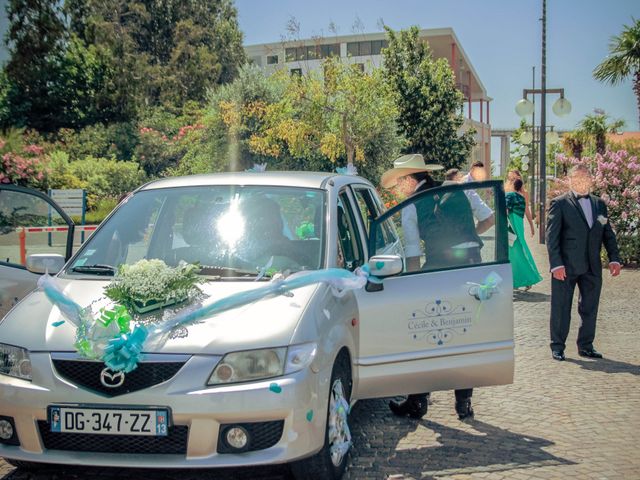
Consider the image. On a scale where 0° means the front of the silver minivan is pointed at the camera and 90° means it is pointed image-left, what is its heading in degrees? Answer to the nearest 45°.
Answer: approximately 45°

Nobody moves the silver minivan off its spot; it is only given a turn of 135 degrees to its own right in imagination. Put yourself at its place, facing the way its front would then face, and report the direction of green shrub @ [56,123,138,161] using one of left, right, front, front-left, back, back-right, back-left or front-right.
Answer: front

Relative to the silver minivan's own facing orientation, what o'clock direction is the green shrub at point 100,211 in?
The green shrub is roughly at 4 o'clock from the silver minivan.

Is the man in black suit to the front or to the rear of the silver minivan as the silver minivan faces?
to the rear

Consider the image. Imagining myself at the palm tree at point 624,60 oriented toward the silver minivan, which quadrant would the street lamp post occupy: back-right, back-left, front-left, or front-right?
front-right

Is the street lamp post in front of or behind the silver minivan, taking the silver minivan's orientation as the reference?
behind

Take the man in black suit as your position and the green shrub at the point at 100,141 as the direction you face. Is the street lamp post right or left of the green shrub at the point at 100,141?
right

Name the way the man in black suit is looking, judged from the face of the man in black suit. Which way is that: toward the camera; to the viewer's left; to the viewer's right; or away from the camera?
toward the camera

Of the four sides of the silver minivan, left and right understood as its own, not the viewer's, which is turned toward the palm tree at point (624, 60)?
back
